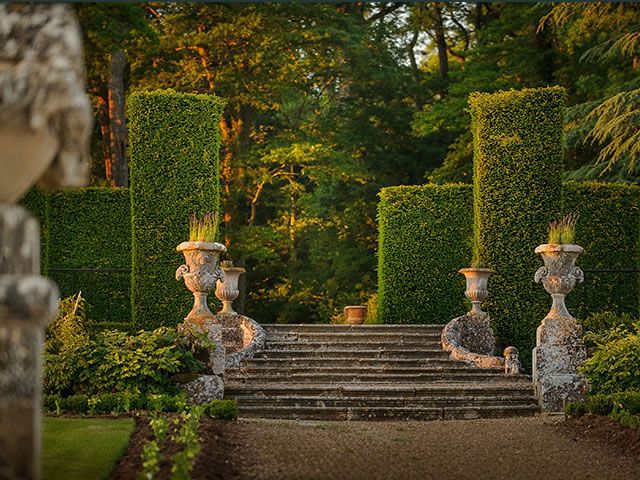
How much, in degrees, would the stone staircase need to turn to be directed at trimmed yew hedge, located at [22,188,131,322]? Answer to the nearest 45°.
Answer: approximately 135° to its right

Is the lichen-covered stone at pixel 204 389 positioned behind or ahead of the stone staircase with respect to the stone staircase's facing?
ahead

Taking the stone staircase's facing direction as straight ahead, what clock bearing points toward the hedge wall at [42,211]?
The hedge wall is roughly at 4 o'clock from the stone staircase.

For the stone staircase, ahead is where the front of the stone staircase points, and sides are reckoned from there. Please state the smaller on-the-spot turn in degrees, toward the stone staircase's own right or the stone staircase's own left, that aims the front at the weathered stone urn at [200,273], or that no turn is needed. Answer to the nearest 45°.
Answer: approximately 45° to the stone staircase's own right

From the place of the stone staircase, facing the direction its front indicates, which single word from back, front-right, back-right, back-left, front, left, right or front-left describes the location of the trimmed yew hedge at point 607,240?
back-left

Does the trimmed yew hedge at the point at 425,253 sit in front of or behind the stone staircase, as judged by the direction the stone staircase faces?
behind

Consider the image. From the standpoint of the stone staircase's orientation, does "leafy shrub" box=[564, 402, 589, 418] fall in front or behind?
in front

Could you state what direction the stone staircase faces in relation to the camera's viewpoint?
facing the viewer

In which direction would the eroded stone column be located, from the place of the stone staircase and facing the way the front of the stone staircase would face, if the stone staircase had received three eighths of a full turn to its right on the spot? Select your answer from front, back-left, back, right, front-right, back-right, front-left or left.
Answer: back-left

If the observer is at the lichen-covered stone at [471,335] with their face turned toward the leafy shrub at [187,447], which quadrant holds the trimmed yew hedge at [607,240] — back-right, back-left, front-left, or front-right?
back-left

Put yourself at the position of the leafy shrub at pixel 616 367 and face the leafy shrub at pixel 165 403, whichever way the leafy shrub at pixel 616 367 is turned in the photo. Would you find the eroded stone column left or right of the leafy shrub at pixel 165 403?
left

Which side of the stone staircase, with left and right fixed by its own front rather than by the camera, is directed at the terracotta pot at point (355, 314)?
back

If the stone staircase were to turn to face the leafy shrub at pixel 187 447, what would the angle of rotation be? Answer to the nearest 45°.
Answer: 0° — it already faces it

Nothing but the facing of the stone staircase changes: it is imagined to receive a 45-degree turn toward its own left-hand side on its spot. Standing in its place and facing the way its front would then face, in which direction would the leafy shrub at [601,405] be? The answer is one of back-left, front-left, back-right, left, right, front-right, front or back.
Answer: front

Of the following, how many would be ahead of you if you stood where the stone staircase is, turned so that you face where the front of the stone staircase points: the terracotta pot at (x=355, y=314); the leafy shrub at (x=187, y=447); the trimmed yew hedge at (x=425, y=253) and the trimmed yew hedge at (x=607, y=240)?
1

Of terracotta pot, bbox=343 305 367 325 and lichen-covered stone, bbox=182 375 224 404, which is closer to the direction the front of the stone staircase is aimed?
the lichen-covered stone
